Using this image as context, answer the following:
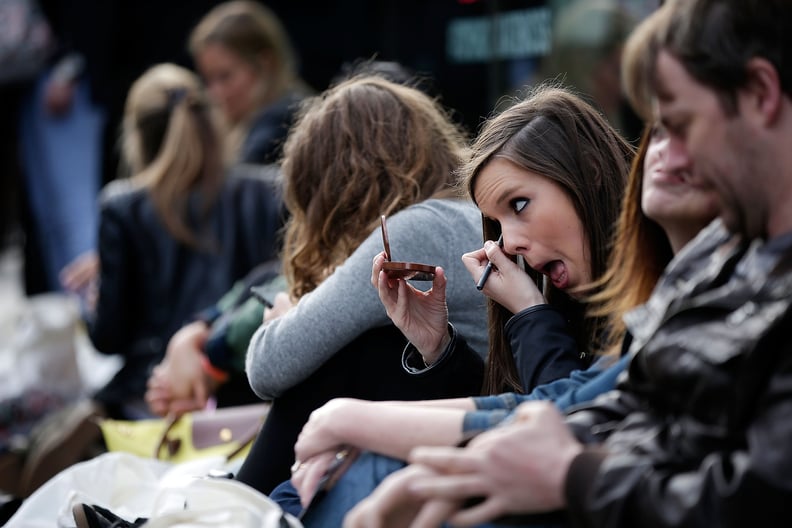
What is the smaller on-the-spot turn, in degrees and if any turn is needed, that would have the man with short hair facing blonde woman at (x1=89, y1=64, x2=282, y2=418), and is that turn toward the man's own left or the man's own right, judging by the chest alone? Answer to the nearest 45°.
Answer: approximately 45° to the man's own right

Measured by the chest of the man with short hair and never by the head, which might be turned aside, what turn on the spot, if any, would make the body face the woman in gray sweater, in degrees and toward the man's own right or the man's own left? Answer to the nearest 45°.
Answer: approximately 45° to the man's own right

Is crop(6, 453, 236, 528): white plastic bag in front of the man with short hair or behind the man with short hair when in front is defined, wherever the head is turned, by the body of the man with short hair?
in front

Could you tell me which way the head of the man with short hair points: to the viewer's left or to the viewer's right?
to the viewer's left

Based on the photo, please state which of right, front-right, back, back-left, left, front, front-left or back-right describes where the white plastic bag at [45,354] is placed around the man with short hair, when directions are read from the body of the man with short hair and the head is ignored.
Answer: front-right

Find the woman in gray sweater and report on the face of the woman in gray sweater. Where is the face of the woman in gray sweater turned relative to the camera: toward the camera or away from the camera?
away from the camera

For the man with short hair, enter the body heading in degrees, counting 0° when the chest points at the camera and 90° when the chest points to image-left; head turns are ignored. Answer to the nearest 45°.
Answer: approximately 90°

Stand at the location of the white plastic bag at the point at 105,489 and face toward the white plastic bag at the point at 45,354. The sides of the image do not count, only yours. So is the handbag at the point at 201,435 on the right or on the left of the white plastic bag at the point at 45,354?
right

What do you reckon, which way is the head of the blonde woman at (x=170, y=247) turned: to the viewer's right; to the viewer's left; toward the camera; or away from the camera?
away from the camera
